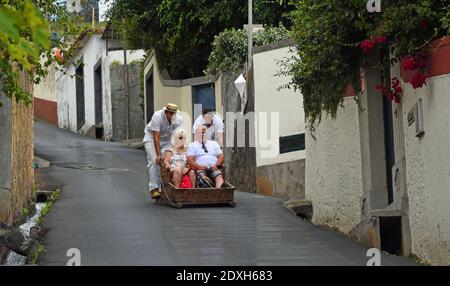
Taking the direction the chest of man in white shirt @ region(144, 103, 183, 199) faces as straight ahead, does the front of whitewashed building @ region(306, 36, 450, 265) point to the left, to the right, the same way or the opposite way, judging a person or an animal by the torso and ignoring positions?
to the right

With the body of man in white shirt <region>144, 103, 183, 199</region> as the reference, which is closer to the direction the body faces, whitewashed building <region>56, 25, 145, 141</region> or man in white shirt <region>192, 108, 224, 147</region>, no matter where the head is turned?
the man in white shirt

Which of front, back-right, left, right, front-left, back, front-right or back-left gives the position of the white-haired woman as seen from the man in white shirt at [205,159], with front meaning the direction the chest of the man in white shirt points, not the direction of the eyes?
right

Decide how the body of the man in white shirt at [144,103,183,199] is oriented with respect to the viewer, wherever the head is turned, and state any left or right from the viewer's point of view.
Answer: facing the viewer and to the right of the viewer

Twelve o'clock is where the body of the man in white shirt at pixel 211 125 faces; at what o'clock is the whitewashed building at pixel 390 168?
The whitewashed building is roughly at 11 o'clock from the man in white shirt.

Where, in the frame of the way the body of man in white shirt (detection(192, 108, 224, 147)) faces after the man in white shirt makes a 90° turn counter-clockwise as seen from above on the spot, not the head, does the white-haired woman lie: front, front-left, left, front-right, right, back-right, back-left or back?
back-right

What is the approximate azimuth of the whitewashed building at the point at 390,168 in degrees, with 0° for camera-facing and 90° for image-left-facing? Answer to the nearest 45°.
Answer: approximately 45°

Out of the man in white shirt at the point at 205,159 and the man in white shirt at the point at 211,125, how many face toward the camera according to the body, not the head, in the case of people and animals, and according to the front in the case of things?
2

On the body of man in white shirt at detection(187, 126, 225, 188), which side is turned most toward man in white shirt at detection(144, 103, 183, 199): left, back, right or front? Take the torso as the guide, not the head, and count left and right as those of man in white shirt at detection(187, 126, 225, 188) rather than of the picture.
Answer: right

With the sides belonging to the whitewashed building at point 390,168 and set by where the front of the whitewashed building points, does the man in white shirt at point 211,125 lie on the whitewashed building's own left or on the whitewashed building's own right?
on the whitewashed building's own right
